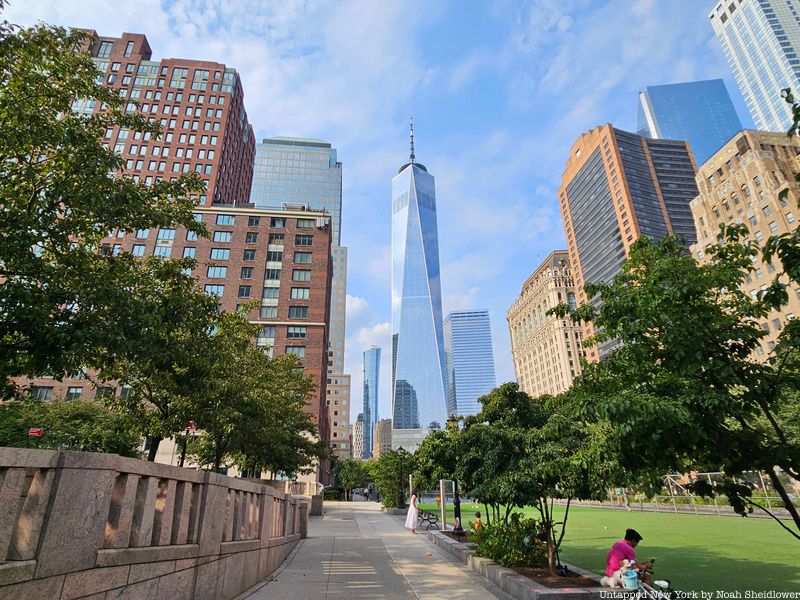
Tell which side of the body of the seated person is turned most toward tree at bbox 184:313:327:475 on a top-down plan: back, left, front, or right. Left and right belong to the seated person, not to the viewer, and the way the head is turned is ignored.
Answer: left

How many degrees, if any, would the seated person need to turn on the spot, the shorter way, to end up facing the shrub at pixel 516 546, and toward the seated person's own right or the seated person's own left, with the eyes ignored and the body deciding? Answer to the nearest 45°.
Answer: approximately 135° to the seated person's own left

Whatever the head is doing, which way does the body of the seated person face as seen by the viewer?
to the viewer's right
